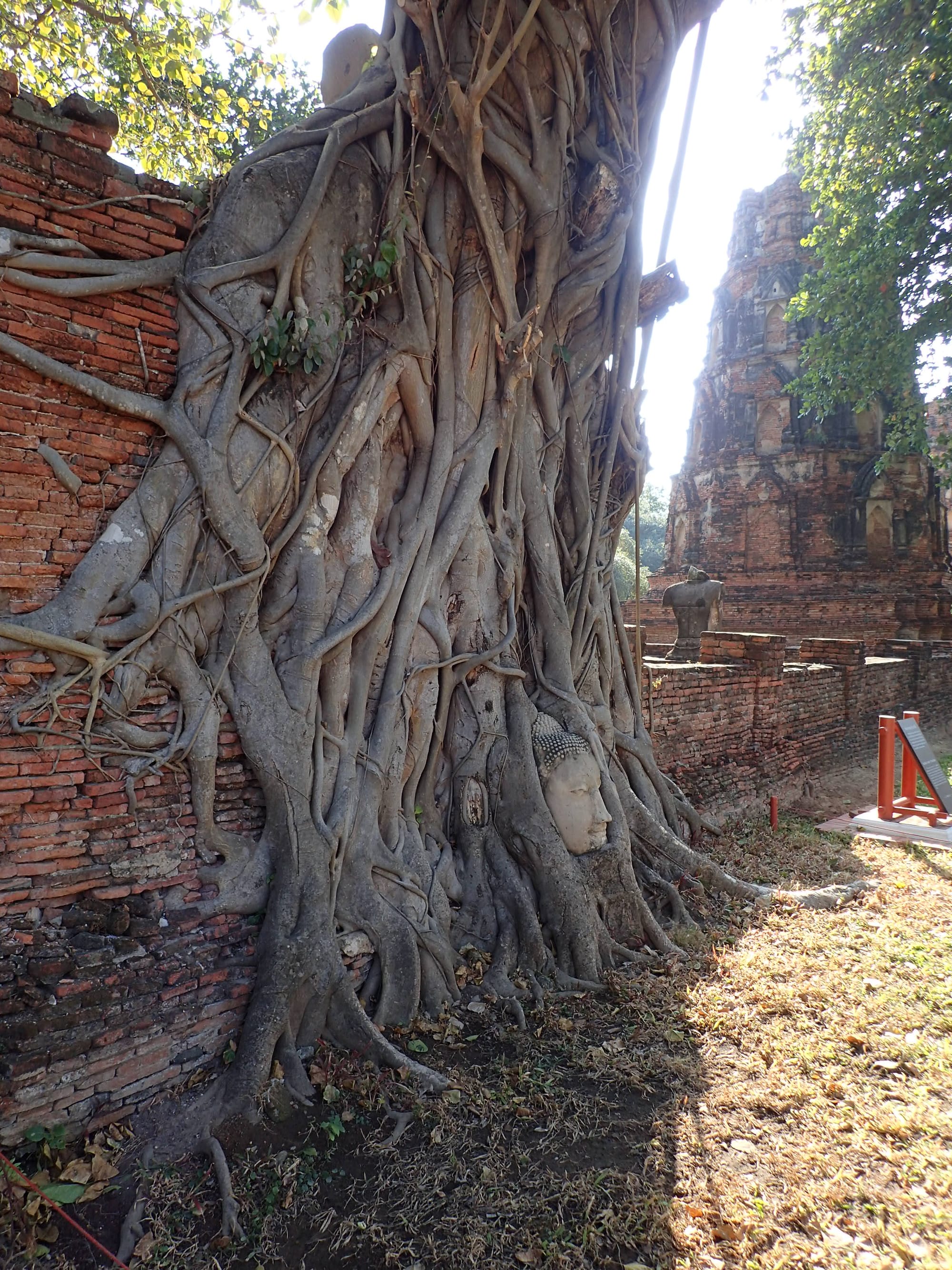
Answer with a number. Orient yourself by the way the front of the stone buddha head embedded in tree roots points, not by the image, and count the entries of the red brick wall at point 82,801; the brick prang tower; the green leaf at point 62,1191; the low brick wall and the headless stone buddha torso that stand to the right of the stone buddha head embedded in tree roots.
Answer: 2

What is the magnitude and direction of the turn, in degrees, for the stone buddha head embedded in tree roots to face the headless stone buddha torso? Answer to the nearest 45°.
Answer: approximately 135° to its left

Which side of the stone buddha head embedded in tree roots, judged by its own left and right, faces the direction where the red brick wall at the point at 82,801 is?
right

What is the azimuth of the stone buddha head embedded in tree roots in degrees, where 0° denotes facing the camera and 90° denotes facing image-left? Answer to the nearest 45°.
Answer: approximately 315°

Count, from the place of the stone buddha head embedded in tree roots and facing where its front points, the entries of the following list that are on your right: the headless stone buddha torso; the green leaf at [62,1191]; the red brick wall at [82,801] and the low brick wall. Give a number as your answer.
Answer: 2
